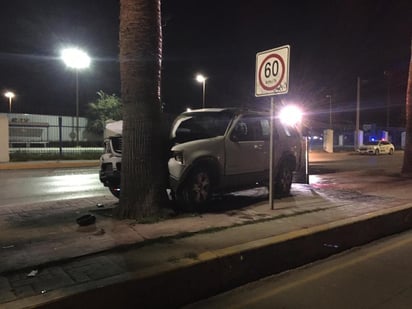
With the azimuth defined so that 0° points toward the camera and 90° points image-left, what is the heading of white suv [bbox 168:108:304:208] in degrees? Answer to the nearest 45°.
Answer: approximately 45°

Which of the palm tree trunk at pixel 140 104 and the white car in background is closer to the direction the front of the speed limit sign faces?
the palm tree trunk

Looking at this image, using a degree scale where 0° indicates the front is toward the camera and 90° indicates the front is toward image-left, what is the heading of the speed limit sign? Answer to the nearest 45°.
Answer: approximately 45°

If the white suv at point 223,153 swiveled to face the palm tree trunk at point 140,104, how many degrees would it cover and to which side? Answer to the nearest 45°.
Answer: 0° — it already faces it

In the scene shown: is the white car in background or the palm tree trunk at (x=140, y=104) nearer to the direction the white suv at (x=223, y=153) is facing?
the palm tree trunk

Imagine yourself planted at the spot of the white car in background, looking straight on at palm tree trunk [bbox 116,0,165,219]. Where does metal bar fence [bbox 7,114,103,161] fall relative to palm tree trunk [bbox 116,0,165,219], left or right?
right
